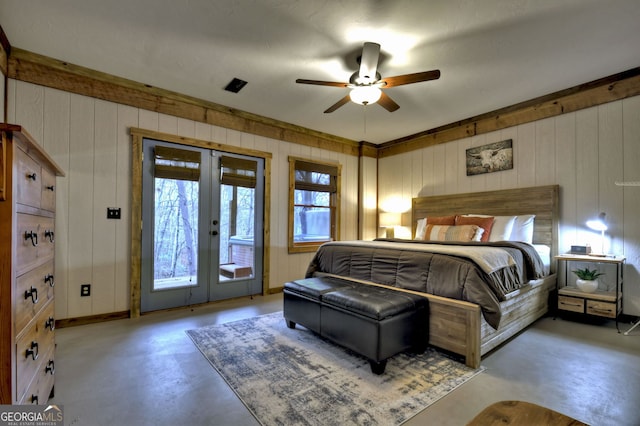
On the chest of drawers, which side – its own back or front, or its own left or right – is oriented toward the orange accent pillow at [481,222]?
front

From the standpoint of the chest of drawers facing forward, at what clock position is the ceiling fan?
The ceiling fan is roughly at 12 o'clock from the chest of drawers.

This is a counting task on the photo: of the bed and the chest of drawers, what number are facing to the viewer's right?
1

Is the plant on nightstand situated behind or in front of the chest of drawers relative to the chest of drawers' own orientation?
in front

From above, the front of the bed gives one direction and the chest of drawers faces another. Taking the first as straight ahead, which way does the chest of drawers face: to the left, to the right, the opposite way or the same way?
the opposite way

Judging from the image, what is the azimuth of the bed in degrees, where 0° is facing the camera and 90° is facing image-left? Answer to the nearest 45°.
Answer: approximately 45°

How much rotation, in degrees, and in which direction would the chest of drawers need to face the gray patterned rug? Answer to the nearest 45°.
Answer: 0° — it already faces it

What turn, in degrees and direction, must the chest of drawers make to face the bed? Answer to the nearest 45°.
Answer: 0° — it already faces it

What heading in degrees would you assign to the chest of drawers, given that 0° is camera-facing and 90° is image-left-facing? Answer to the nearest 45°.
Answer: approximately 270°

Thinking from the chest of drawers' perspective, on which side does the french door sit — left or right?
on its left
